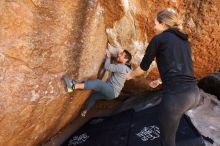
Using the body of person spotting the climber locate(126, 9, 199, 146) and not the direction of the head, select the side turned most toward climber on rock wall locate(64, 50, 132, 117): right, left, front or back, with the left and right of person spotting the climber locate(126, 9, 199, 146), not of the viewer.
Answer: front

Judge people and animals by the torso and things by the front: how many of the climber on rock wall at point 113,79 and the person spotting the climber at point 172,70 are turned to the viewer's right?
0

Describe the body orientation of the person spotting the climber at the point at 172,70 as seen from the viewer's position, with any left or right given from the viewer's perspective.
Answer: facing away from the viewer and to the left of the viewer

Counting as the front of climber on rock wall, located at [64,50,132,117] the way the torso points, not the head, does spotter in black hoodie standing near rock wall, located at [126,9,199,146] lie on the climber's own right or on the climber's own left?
on the climber's own left

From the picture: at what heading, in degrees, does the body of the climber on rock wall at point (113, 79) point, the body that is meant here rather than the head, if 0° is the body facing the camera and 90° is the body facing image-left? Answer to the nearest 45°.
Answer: approximately 90°
